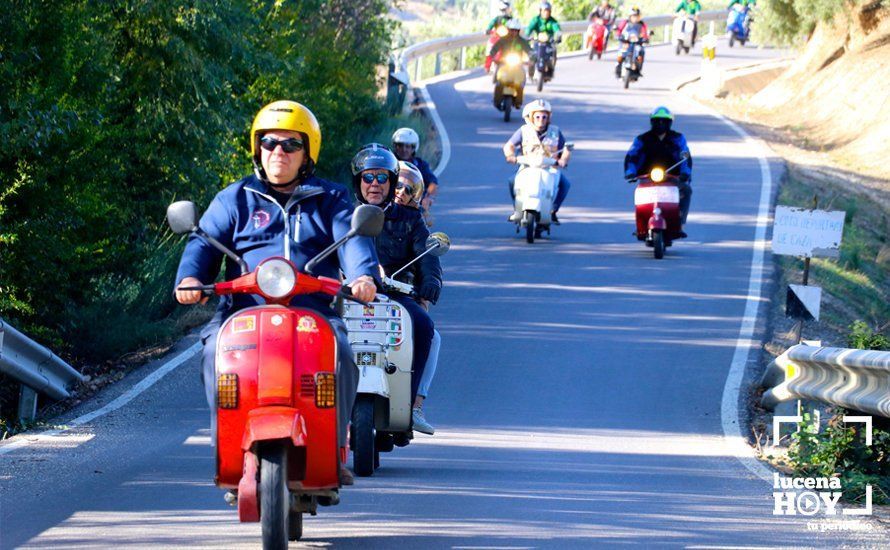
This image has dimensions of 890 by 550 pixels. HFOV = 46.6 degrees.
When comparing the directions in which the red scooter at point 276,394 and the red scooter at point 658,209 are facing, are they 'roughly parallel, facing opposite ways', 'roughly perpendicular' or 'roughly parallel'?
roughly parallel

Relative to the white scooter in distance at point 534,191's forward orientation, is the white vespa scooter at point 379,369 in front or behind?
in front

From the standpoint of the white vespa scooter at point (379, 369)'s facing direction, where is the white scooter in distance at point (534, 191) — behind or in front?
behind

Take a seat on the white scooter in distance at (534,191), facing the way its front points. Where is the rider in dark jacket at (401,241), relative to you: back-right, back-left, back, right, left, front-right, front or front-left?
front

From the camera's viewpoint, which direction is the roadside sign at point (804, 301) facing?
toward the camera

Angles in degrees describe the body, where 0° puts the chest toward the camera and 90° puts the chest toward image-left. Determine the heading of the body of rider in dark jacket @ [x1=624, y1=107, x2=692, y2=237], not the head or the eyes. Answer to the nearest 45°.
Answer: approximately 0°

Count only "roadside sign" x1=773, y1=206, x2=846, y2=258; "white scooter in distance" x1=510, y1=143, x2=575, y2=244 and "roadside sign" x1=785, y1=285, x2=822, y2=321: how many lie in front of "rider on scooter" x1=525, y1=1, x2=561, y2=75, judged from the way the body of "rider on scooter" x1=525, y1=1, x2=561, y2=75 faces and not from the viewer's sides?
3

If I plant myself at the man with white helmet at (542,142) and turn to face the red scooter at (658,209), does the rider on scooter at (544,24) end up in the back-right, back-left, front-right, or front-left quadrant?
back-left

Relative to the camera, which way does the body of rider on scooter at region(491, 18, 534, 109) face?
toward the camera

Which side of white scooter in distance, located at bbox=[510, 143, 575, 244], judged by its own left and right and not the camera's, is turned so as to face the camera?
front

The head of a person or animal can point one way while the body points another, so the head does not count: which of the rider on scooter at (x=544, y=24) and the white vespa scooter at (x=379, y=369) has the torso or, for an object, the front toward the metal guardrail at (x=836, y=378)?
the rider on scooter
